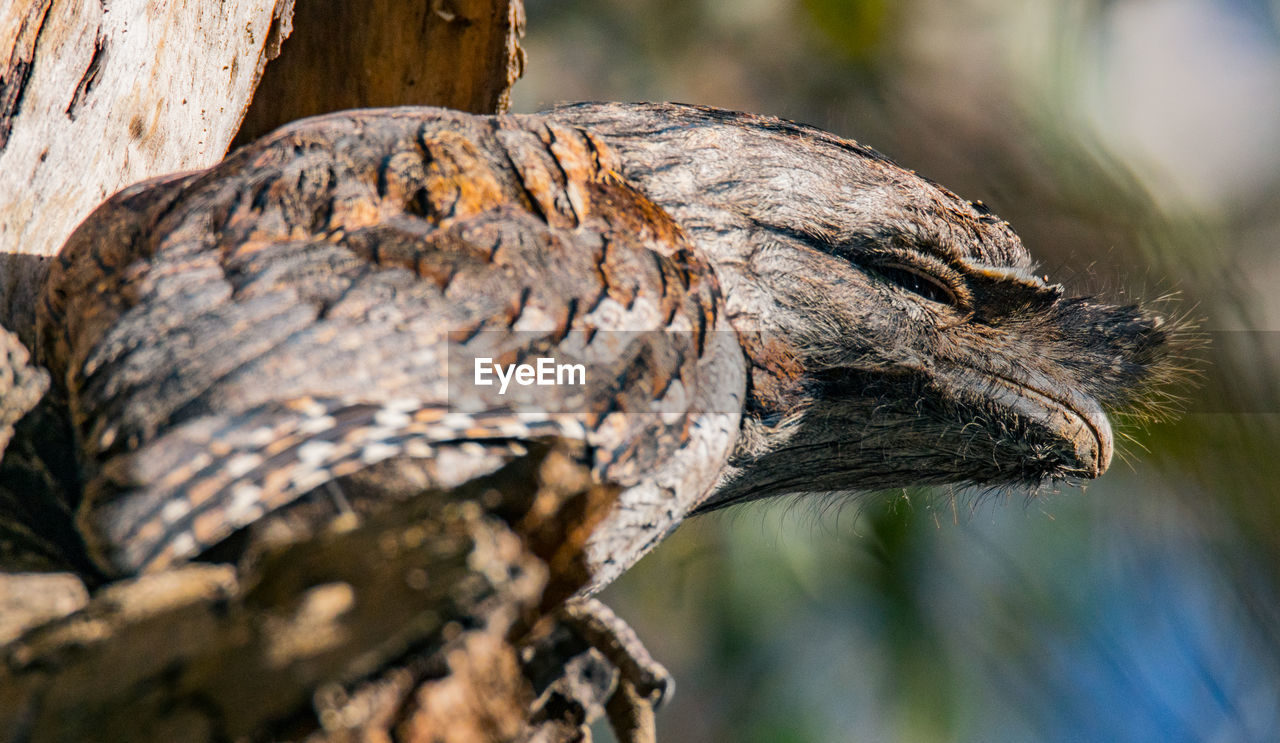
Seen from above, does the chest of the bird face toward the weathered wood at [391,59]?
no

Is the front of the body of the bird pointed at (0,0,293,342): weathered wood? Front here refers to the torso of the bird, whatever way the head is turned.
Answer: no

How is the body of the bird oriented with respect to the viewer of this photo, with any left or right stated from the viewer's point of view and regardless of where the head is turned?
facing to the right of the viewer
